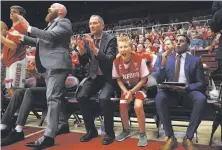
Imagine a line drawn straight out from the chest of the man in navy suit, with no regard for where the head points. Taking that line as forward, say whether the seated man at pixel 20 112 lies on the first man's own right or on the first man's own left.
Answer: on the first man's own right

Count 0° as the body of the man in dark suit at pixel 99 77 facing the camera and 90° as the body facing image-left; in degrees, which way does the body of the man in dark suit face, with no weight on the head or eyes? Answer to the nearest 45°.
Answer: approximately 45°

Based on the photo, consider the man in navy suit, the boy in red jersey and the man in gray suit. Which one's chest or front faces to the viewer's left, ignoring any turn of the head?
the man in gray suit

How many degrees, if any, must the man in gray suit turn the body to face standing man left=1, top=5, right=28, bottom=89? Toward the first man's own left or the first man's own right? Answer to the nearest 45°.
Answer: approximately 45° to the first man's own right

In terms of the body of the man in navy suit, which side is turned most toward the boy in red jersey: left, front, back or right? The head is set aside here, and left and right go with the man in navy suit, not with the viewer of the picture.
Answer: right

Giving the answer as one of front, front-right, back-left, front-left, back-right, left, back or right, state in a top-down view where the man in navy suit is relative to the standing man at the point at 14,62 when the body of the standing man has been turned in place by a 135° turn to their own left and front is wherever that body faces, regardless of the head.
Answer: front-right

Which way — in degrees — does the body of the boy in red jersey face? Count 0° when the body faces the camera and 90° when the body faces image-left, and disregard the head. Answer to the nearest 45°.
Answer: approximately 0°

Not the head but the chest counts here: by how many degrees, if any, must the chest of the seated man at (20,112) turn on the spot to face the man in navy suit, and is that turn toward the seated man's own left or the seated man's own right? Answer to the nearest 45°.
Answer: approximately 90° to the seated man's own left

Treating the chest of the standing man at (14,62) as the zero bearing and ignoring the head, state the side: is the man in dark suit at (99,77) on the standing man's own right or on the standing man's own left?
on the standing man's own left

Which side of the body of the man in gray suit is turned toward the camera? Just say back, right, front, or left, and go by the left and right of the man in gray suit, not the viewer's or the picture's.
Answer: left

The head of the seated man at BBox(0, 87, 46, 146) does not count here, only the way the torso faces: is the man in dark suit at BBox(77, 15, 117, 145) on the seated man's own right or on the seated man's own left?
on the seated man's own left
